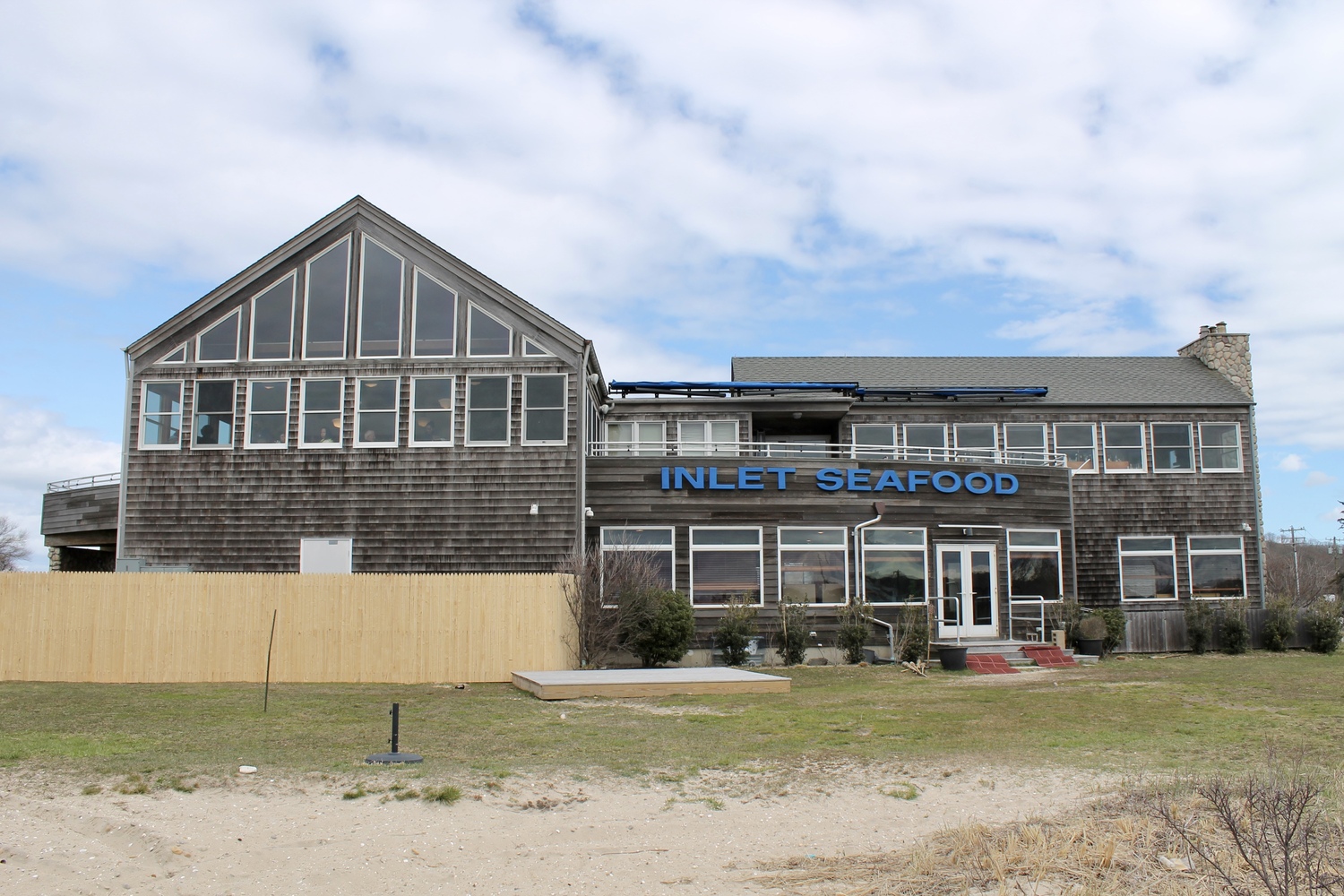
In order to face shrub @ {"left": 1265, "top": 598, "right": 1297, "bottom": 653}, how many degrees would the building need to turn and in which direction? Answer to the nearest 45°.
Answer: approximately 90° to its left

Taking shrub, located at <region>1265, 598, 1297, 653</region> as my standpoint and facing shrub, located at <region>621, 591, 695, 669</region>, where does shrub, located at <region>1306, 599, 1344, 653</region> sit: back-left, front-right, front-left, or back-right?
back-left

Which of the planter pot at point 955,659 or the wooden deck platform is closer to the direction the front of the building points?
the wooden deck platform

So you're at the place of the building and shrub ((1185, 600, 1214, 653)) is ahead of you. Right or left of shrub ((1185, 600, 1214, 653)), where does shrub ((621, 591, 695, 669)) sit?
right

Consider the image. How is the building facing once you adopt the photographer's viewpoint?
facing the viewer

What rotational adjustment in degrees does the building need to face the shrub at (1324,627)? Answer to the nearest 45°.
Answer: approximately 90° to its left

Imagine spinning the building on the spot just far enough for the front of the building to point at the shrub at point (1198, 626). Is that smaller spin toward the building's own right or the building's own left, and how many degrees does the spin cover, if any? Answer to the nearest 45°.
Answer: approximately 90° to the building's own left

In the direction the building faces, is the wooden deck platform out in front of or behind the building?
in front
